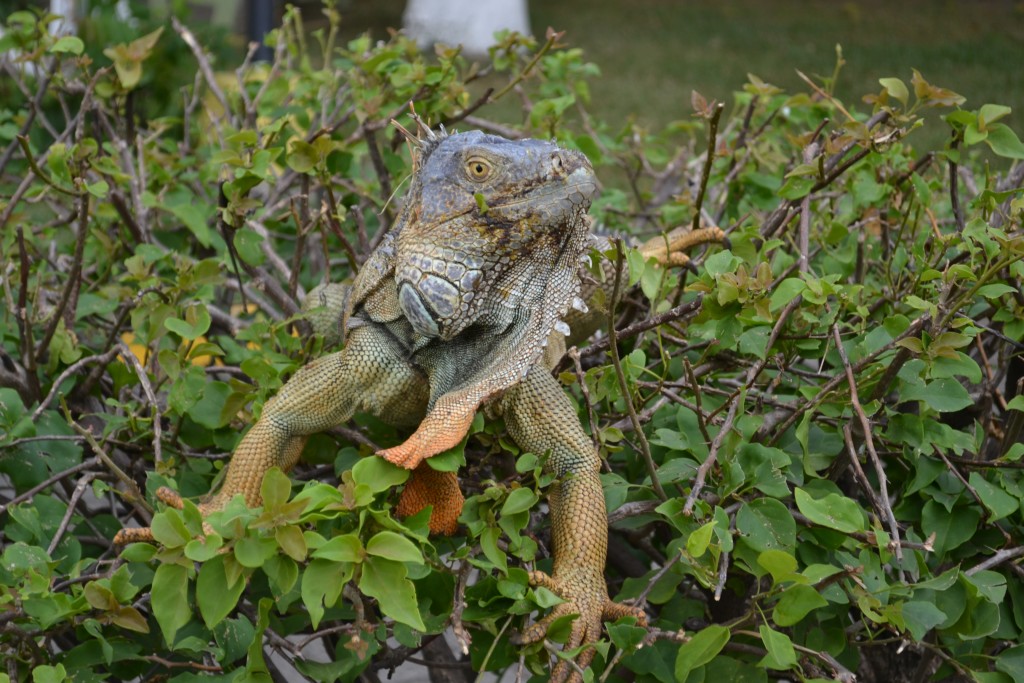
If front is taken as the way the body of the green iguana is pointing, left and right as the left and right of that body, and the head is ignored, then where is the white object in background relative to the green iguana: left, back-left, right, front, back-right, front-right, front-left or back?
back-left

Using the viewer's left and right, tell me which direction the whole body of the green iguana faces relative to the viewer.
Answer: facing the viewer and to the right of the viewer
